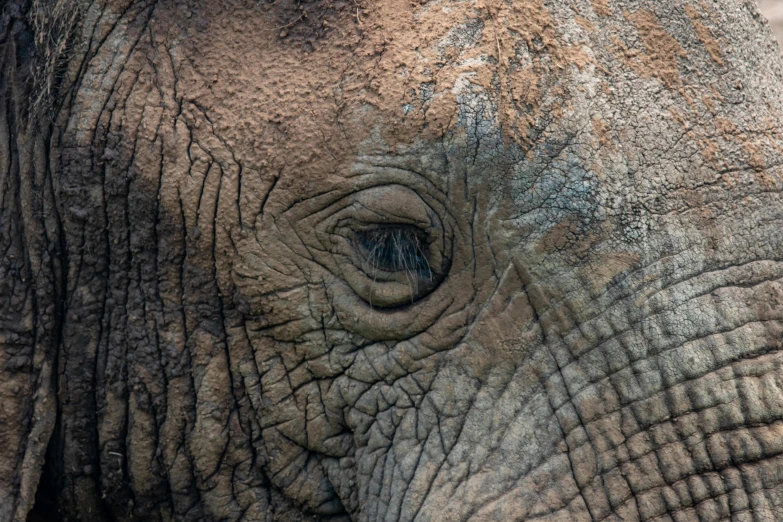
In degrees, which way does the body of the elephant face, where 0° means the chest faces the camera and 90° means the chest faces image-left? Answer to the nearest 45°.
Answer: approximately 270°
